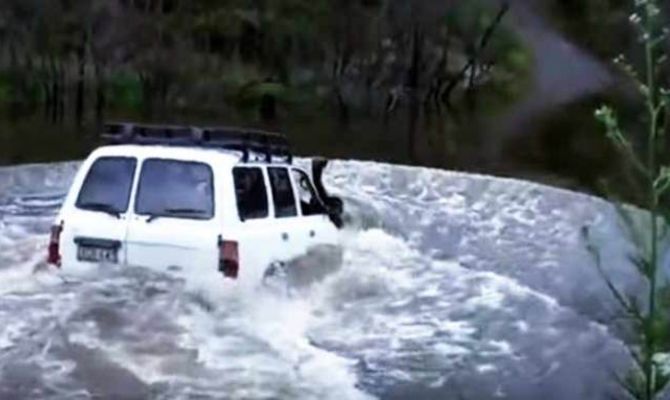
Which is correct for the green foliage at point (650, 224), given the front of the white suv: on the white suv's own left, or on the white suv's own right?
on the white suv's own right

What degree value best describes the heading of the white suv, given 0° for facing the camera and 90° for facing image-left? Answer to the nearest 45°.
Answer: approximately 225°
